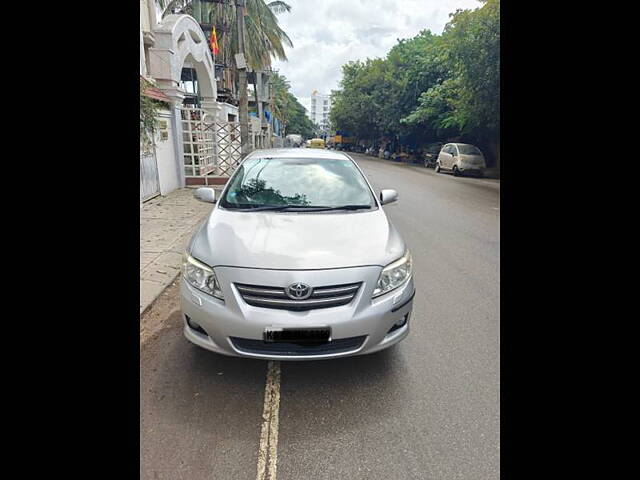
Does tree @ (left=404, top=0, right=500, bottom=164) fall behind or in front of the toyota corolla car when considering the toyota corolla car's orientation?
behind

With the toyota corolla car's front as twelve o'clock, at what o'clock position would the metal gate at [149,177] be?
The metal gate is roughly at 5 o'clock from the toyota corolla car.

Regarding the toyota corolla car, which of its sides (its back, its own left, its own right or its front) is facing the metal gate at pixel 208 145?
back

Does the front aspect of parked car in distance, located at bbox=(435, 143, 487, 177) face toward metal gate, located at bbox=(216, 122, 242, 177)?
no

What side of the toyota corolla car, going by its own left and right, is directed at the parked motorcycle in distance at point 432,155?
back

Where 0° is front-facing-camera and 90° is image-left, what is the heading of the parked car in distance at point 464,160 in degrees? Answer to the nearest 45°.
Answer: approximately 315°

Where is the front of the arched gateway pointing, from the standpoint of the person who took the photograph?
facing the viewer and to the right of the viewer

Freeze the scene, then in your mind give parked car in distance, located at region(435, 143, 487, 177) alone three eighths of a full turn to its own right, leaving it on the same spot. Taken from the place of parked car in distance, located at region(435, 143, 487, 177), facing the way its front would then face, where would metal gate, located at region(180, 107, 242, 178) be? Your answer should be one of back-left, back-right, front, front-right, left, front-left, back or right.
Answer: front-left

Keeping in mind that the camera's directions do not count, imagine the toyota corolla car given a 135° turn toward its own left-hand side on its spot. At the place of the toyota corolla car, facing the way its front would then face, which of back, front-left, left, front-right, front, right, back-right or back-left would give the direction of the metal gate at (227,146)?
front-left

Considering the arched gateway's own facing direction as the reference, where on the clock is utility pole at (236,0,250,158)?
The utility pole is roughly at 10 o'clock from the arched gateway.

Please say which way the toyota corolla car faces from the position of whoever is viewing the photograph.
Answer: facing the viewer

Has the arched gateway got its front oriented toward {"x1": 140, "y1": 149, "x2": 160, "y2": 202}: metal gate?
no

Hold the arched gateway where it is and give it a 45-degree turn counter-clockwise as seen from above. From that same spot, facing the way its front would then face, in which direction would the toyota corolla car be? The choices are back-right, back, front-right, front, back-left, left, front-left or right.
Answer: right

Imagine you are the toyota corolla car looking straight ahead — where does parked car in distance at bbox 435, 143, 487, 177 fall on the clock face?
The parked car in distance is roughly at 7 o'clock from the toyota corolla car.

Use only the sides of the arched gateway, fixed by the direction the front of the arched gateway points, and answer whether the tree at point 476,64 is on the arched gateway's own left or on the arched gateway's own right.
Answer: on the arched gateway's own left

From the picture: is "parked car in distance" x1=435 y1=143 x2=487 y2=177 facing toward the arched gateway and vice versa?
no
